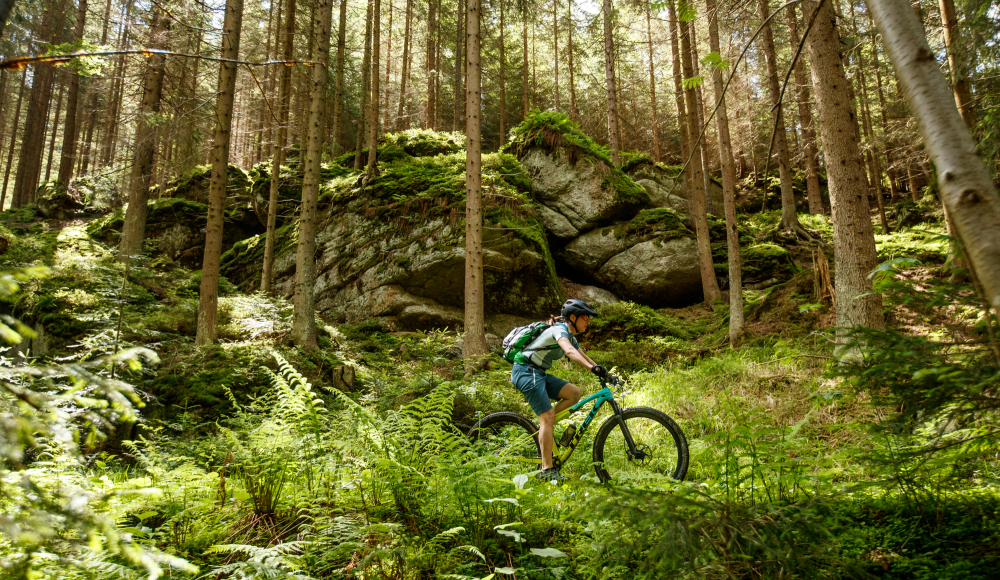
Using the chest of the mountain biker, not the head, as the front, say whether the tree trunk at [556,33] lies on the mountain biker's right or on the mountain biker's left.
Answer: on the mountain biker's left

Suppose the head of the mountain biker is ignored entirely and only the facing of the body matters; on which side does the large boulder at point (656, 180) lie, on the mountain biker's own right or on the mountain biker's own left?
on the mountain biker's own left

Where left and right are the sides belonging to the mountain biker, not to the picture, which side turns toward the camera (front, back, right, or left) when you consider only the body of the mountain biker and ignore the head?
right

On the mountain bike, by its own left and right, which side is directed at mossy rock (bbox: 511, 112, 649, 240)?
left

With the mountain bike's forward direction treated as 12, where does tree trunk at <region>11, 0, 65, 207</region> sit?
The tree trunk is roughly at 7 o'clock from the mountain bike.

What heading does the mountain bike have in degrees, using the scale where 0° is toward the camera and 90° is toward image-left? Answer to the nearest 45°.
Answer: approximately 270°

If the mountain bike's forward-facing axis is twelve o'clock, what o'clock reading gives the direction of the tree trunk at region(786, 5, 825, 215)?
The tree trunk is roughly at 10 o'clock from the mountain bike.

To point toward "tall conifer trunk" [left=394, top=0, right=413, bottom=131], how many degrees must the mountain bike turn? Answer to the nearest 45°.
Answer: approximately 135° to its left

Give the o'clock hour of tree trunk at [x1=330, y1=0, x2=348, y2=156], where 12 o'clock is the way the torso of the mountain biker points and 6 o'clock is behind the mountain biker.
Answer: The tree trunk is roughly at 8 o'clock from the mountain biker.
